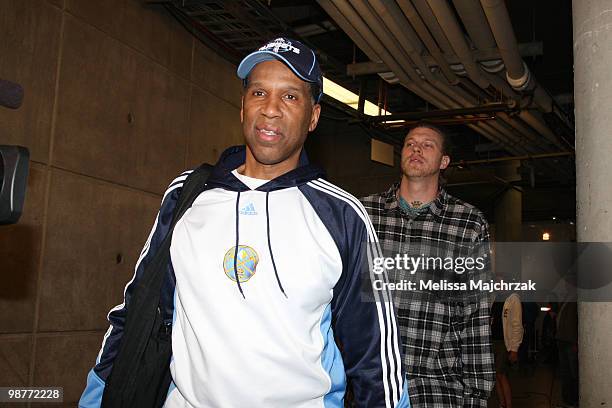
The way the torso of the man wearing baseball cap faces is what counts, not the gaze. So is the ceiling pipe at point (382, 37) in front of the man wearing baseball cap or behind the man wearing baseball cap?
behind

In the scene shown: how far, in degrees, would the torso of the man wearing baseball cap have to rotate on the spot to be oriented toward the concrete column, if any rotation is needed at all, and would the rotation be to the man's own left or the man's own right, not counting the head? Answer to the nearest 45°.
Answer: approximately 135° to the man's own left

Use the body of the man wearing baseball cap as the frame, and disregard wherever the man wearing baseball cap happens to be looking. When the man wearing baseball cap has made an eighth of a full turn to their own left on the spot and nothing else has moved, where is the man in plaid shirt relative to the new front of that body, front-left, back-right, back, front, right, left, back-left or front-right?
left

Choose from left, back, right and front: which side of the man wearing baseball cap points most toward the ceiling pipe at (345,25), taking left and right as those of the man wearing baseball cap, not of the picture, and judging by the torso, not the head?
back

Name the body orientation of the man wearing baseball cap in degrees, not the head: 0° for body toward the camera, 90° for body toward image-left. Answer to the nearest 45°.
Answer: approximately 0°

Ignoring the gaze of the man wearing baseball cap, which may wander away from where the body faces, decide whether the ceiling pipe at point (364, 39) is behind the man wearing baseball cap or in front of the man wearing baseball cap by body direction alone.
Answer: behind
